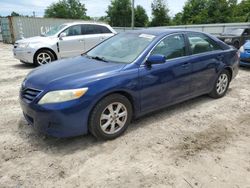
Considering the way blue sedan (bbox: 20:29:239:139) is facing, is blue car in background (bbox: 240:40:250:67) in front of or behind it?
behind

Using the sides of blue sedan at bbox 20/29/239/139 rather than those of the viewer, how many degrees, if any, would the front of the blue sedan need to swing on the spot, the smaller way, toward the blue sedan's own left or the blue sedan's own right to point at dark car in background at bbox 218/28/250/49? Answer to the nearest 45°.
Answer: approximately 180°

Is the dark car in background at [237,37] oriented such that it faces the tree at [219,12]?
no

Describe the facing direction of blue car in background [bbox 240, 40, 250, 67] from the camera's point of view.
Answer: facing the viewer and to the left of the viewer

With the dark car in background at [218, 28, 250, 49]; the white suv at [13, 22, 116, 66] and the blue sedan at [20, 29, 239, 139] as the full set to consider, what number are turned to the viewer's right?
0

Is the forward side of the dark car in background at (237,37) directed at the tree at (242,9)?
no

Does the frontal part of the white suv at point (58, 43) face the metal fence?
no

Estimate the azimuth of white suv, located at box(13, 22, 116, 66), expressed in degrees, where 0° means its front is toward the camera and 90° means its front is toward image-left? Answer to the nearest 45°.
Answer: approximately 45°

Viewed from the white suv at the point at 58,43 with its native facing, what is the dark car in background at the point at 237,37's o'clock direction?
The dark car in background is roughly at 7 o'clock from the white suv.

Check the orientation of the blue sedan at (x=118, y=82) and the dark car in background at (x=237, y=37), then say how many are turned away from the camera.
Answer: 0

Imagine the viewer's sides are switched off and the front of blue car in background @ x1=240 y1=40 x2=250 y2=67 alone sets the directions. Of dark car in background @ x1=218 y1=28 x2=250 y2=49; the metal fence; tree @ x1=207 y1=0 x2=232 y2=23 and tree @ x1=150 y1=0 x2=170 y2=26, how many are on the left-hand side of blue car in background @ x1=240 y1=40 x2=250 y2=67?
0

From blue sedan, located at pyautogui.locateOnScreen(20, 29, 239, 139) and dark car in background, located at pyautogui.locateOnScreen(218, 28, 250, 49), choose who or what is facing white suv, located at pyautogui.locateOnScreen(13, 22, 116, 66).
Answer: the dark car in background
